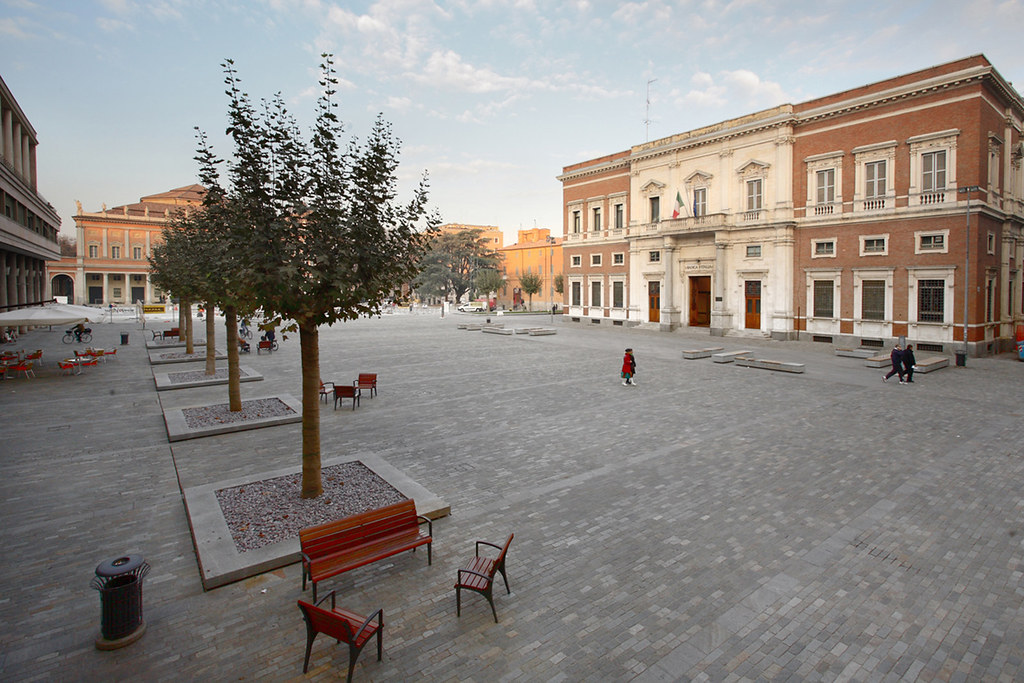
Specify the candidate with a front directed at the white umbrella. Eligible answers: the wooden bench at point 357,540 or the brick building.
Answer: the brick building

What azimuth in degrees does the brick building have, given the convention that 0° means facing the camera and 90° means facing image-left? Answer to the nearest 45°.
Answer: approximately 45°

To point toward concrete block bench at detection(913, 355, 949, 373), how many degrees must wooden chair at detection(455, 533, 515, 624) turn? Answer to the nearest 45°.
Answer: approximately 135° to its right

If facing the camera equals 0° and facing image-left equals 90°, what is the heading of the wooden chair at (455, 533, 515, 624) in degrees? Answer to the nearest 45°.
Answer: approximately 90°

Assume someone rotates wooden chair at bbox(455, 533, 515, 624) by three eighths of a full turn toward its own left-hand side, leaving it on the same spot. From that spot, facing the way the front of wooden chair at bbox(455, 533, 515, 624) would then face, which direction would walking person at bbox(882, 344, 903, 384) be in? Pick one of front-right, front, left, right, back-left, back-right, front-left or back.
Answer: left

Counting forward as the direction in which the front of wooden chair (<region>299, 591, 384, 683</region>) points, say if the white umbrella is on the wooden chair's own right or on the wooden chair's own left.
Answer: on the wooden chair's own left

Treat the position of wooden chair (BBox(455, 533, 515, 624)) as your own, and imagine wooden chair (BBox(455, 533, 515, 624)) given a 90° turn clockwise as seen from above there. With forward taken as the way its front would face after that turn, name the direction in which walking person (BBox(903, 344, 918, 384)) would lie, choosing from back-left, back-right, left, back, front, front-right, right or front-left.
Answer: front-right

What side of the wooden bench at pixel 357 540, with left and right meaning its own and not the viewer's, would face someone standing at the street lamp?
left

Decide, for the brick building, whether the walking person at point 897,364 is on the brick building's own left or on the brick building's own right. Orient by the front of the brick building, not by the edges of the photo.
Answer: on the brick building's own left

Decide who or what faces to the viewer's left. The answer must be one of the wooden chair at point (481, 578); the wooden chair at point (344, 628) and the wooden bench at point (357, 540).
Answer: the wooden chair at point (481, 578)

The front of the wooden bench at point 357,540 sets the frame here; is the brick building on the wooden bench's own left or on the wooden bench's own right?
on the wooden bench's own left
